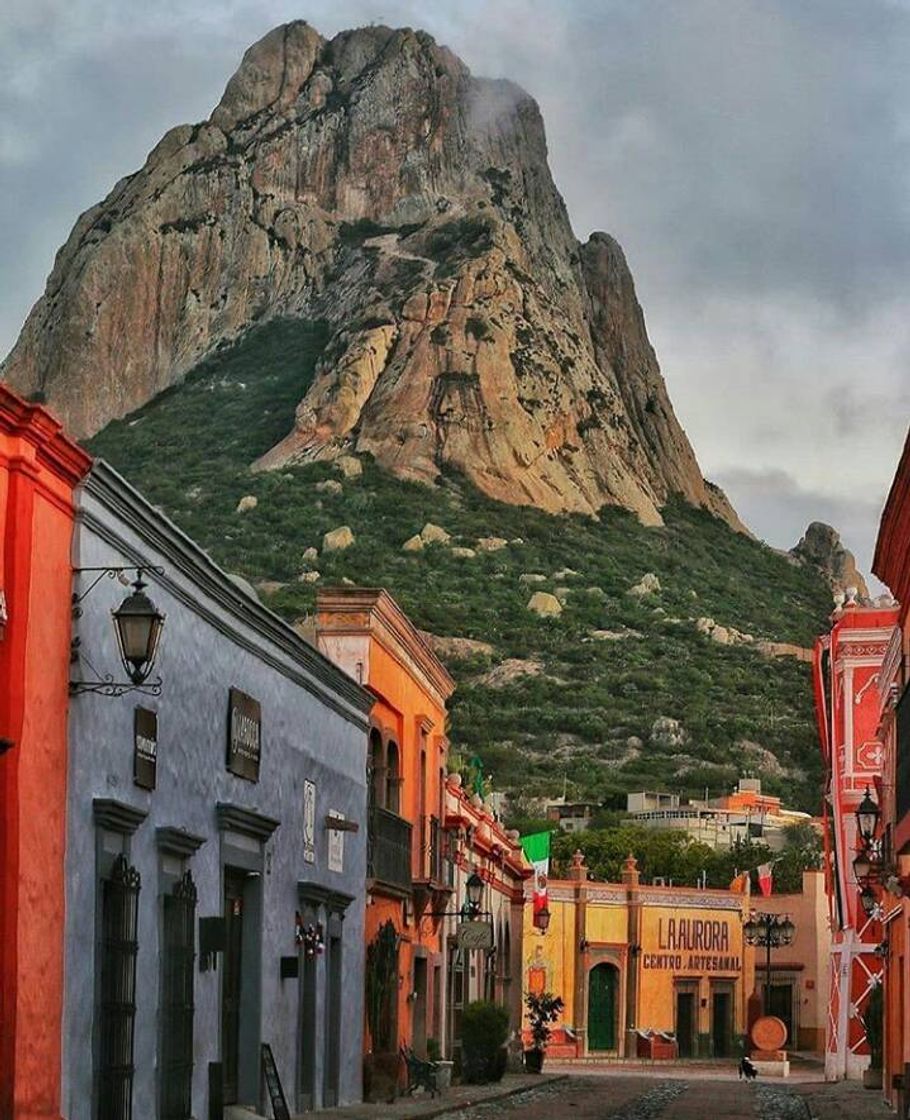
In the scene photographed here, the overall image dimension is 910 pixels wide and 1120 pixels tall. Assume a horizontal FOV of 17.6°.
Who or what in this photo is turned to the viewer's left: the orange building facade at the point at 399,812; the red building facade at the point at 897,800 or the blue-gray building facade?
the red building facade

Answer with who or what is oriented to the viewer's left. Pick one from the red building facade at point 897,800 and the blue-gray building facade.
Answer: the red building facade

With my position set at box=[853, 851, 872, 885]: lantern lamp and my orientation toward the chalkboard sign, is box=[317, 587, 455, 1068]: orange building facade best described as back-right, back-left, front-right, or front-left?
front-right

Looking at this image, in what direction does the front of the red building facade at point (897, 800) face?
to the viewer's left

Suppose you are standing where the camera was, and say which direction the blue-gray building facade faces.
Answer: facing the viewer and to the right of the viewer

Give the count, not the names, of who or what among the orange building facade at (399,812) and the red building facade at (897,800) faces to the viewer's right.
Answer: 1

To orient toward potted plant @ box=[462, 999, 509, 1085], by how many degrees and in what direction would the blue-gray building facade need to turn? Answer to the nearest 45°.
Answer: approximately 135° to its left

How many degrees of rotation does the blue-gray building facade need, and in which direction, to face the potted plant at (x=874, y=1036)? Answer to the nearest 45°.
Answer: approximately 90° to its left

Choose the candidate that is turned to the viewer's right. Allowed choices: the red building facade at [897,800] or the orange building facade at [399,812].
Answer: the orange building facade

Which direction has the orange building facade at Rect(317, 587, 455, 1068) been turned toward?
to the viewer's right

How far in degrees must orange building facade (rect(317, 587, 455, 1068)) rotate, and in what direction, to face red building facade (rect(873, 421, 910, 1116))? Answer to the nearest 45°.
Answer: approximately 45° to its right

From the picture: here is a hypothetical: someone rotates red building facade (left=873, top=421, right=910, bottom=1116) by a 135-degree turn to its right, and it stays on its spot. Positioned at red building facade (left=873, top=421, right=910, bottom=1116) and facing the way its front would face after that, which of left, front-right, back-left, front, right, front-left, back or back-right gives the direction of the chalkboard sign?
back

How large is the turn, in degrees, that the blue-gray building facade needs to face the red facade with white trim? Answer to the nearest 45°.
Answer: approximately 90° to its left

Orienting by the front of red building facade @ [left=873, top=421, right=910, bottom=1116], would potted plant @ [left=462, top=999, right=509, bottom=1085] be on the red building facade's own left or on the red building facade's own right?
on the red building facade's own right

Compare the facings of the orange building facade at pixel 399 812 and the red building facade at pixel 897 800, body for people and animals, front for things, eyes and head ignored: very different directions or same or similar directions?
very different directions

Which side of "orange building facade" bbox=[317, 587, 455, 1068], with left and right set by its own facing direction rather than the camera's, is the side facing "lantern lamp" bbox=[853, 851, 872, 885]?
front
